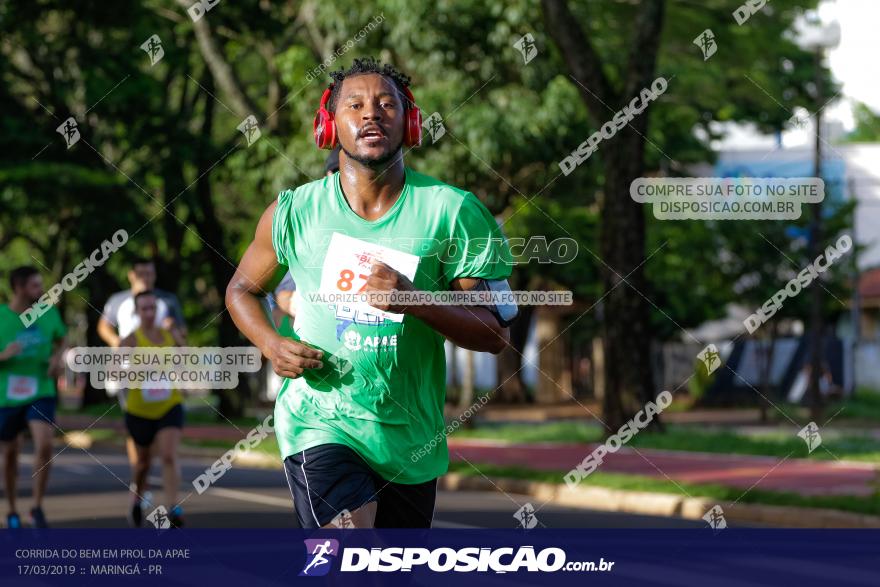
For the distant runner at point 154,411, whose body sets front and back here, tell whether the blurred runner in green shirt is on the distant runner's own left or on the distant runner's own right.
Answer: on the distant runner's own right

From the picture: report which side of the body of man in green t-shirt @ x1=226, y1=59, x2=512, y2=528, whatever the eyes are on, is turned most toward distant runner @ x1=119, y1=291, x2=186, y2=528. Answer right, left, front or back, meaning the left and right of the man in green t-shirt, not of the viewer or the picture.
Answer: back

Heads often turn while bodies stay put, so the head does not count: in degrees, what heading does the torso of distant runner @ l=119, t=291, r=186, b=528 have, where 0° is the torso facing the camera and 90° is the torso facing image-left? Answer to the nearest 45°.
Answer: approximately 0°

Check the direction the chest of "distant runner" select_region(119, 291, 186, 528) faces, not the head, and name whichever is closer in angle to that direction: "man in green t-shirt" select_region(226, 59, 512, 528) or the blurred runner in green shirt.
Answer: the man in green t-shirt

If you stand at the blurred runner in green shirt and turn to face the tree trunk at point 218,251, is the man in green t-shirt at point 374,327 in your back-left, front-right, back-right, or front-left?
back-right

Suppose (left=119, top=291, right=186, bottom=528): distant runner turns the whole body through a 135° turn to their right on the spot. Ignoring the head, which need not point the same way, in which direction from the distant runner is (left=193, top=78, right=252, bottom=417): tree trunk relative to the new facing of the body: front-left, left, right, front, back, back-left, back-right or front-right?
front-right

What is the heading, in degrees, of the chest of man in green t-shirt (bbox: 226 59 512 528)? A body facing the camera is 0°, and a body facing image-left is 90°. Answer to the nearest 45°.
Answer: approximately 0°

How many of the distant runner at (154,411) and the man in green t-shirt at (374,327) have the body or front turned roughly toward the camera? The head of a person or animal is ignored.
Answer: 2

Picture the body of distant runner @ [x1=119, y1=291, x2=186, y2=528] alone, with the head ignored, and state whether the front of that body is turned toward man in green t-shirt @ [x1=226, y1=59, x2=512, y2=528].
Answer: yes
